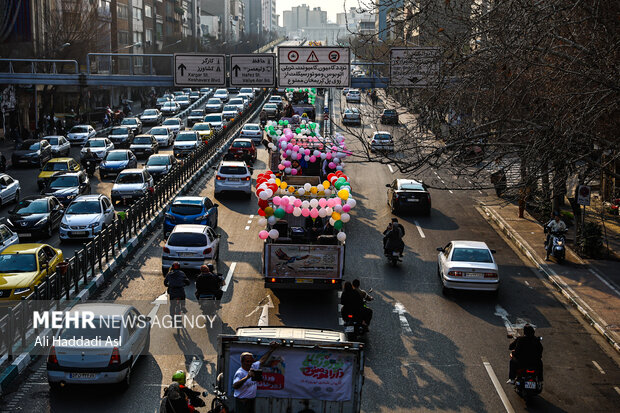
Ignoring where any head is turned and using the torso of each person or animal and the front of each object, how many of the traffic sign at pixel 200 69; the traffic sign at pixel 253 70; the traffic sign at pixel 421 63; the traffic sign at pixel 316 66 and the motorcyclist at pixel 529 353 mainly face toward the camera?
4

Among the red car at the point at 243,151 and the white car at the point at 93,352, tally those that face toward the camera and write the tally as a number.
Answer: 0

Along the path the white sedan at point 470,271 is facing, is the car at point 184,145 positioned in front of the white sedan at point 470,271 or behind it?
in front

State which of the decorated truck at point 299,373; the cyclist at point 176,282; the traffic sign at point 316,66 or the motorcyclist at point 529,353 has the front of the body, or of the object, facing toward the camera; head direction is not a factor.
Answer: the traffic sign

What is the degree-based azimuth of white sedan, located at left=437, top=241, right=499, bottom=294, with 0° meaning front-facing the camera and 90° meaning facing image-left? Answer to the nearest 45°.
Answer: approximately 180°

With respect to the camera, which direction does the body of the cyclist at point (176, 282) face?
away from the camera

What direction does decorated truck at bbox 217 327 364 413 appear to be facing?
away from the camera

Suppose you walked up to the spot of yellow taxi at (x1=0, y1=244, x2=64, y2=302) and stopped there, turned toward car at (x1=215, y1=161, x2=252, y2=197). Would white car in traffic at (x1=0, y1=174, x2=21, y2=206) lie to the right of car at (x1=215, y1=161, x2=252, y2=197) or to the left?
left

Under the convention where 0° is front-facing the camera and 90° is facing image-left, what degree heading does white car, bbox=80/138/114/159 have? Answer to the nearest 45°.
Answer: approximately 45°

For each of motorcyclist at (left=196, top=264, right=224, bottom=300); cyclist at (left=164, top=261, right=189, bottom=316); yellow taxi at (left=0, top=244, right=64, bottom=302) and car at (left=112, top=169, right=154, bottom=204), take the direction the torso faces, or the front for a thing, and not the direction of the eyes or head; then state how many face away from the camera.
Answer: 2

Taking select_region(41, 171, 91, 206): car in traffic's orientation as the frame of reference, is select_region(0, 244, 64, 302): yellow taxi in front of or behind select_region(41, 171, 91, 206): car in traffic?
in front

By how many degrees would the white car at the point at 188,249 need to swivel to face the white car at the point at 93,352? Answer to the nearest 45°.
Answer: approximately 180°

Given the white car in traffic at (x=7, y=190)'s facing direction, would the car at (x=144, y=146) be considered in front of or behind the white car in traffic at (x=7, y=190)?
behind
